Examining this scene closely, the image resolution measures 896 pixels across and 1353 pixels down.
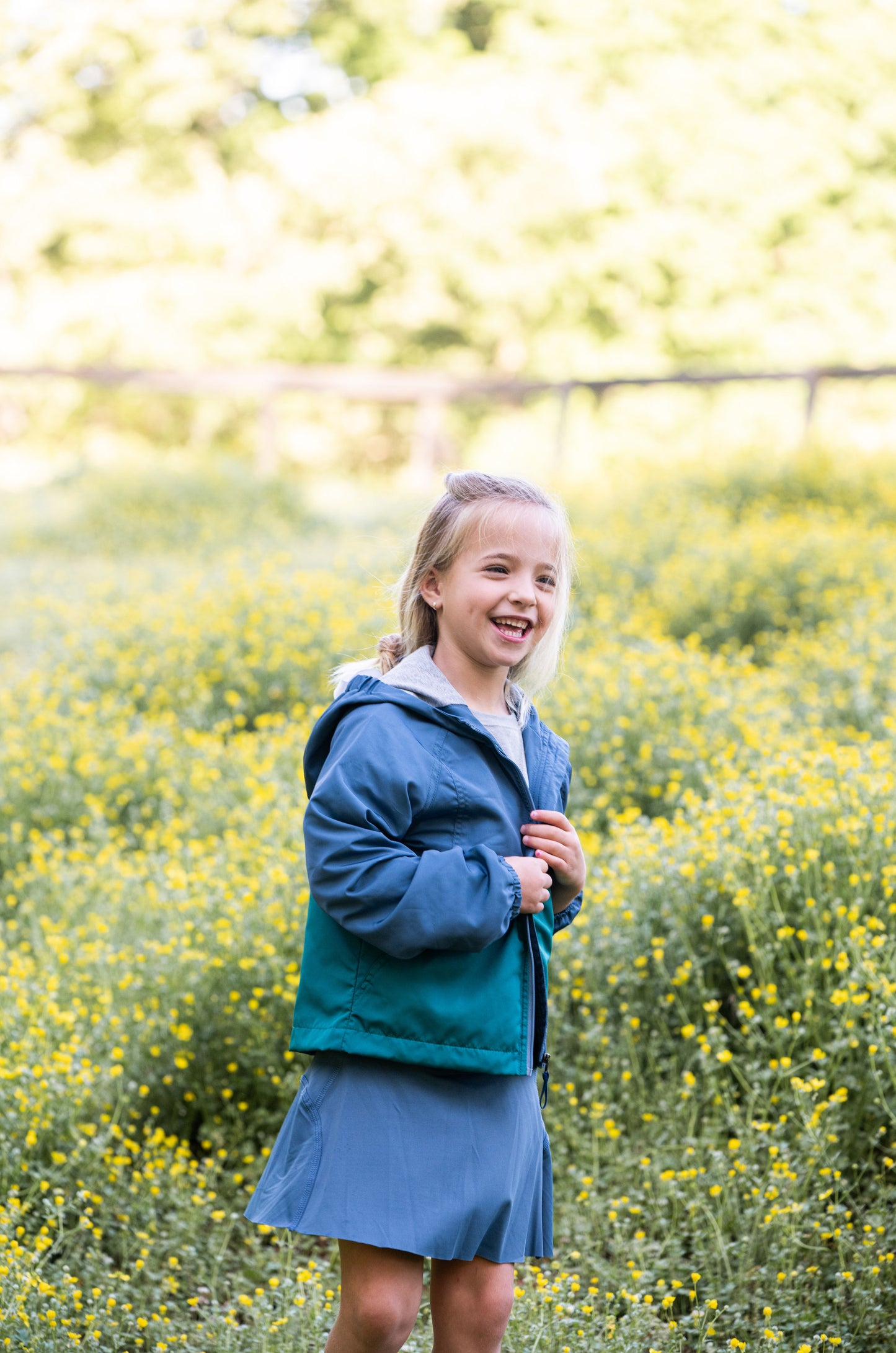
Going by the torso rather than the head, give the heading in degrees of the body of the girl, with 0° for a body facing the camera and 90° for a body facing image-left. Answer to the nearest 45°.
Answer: approximately 315°

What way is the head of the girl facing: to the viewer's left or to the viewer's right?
to the viewer's right
